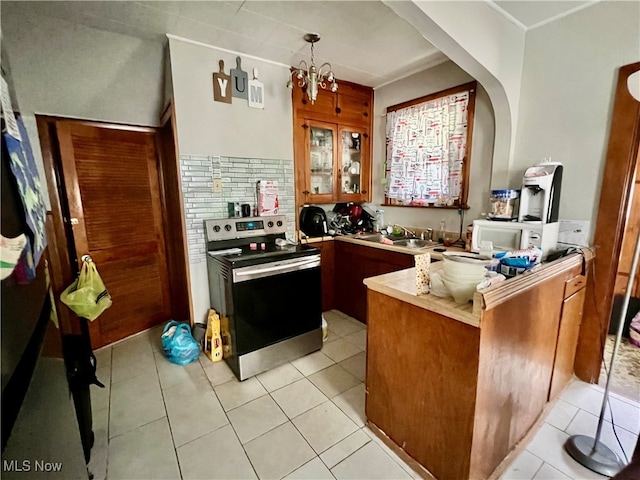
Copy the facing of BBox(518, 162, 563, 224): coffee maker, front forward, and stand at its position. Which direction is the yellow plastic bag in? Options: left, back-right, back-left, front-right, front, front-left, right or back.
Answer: front

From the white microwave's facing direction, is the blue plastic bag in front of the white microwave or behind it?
in front

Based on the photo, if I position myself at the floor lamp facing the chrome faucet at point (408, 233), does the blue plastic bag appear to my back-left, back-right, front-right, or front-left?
front-left

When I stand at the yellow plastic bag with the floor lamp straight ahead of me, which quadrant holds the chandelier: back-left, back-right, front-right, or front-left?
front-left

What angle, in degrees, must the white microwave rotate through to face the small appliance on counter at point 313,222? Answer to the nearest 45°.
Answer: approximately 45° to its right

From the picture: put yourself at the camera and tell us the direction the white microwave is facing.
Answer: facing the viewer and to the left of the viewer

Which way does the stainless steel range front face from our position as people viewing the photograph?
facing the viewer and to the right of the viewer

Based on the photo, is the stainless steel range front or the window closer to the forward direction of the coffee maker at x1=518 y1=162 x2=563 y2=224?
the stainless steel range front

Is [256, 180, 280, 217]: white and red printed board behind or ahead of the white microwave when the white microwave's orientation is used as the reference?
ahead

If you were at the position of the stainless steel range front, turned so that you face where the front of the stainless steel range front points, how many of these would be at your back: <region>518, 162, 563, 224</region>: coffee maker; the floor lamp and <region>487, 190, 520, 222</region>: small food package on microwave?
0

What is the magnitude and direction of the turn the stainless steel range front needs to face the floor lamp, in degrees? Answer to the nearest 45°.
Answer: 0° — it already faces it

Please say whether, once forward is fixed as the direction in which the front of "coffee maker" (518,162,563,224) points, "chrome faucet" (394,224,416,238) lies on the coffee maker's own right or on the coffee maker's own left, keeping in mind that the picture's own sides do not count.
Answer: on the coffee maker's own right
